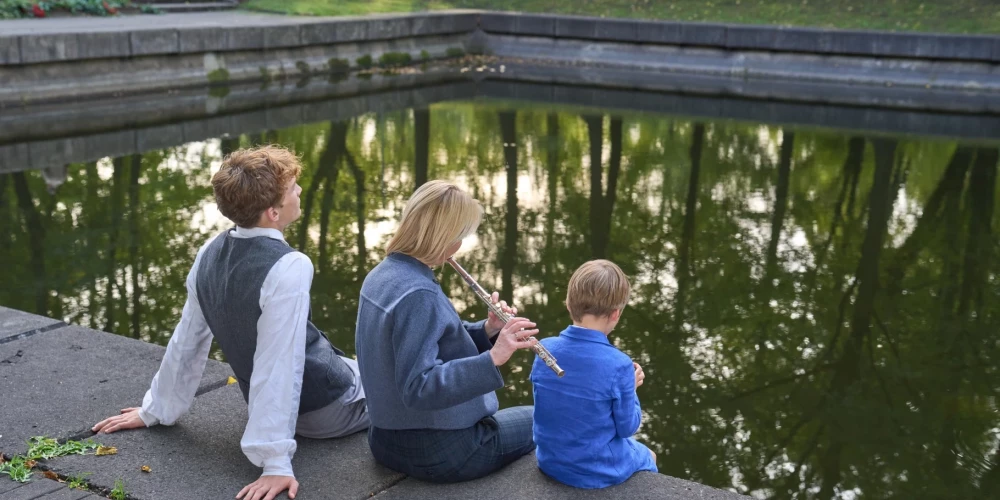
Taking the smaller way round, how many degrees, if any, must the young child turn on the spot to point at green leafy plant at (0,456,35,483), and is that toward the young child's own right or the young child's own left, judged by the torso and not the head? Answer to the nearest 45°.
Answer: approximately 135° to the young child's own left

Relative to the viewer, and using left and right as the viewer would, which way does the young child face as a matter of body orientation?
facing away from the viewer and to the right of the viewer

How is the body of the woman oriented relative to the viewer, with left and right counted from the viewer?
facing away from the viewer and to the right of the viewer

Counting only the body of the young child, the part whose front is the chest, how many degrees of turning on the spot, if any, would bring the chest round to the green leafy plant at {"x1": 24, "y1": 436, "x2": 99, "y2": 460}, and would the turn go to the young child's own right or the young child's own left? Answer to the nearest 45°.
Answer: approximately 135° to the young child's own left

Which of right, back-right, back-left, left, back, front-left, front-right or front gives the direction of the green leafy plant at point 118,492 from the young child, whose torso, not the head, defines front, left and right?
back-left

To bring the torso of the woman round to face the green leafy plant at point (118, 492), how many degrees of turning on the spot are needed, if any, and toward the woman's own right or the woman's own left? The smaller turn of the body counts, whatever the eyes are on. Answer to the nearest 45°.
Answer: approximately 135° to the woman's own left
